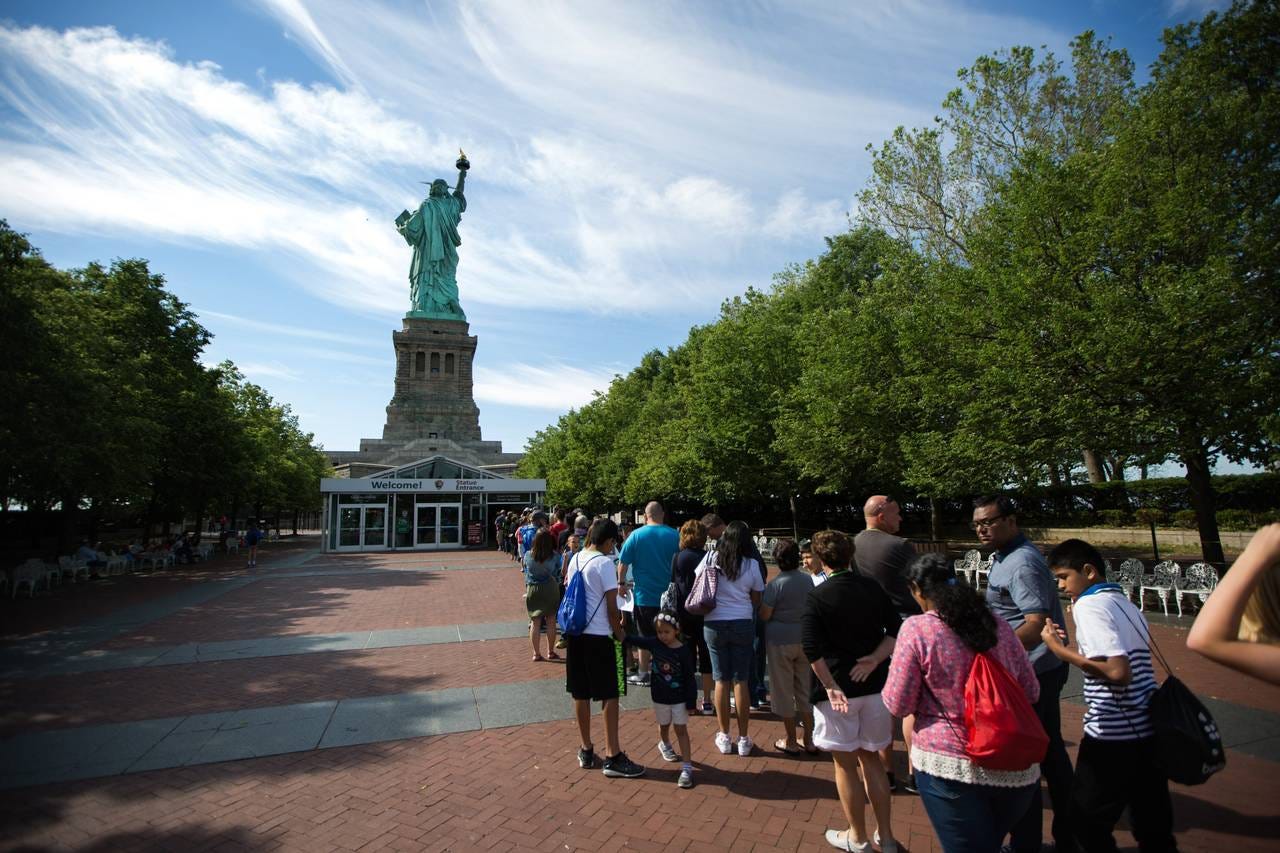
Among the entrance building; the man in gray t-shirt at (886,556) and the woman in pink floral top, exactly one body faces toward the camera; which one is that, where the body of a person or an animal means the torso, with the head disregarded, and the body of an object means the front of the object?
the entrance building

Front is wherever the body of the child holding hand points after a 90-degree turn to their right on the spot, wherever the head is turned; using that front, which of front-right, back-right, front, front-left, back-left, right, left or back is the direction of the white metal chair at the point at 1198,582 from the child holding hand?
back-right

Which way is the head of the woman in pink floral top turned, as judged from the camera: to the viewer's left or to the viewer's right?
to the viewer's left

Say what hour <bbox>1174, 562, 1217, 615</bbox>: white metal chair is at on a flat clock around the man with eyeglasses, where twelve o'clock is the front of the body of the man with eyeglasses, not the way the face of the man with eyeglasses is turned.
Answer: The white metal chair is roughly at 5 o'clock from the man with eyeglasses.

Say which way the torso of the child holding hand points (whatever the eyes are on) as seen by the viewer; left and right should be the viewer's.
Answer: facing the viewer

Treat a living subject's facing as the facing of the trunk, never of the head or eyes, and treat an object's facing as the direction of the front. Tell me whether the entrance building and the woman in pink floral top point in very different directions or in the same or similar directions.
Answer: very different directions

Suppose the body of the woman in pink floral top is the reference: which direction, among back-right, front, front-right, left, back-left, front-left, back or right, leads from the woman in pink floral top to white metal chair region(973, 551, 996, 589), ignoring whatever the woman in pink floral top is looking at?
front-right

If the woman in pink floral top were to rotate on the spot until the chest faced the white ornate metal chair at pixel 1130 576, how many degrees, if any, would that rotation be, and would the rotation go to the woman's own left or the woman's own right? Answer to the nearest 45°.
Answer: approximately 45° to the woman's own right

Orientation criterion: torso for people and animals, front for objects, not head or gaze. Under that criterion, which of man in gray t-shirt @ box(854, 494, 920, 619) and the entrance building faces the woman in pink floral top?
the entrance building

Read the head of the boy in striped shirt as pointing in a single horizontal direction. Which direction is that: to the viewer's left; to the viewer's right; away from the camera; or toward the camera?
to the viewer's left

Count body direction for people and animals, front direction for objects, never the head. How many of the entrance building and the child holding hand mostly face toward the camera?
2

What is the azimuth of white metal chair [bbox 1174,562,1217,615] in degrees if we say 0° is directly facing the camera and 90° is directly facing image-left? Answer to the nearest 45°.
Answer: approximately 45°

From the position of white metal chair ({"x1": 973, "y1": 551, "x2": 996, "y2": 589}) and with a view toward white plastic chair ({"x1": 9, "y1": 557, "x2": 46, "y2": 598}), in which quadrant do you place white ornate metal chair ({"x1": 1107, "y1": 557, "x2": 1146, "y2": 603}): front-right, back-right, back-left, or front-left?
back-left
